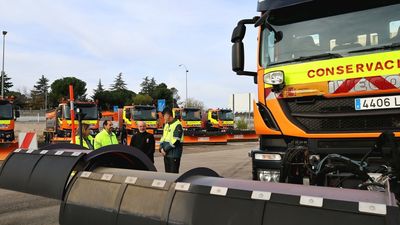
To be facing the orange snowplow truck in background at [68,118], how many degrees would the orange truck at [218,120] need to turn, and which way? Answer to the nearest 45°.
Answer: approximately 90° to its right

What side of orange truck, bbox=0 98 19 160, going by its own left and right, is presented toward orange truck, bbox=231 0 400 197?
front

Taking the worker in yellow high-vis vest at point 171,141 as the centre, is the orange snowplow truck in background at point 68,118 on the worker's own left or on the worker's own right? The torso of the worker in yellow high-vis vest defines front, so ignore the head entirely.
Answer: on the worker's own right

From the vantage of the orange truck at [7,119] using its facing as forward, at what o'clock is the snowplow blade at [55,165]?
The snowplow blade is roughly at 12 o'clock from the orange truck.

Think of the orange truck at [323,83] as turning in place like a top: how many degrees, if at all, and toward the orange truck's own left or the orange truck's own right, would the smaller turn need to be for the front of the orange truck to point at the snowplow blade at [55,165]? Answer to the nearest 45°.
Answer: approximately 45° to the orange truck's own right

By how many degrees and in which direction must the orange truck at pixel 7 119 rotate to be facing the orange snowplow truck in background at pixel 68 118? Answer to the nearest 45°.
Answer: approximately 135° to its left

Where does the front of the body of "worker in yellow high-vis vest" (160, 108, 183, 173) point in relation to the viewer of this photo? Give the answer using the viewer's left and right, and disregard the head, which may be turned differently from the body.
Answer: facing the viewer and to the left of the viewer

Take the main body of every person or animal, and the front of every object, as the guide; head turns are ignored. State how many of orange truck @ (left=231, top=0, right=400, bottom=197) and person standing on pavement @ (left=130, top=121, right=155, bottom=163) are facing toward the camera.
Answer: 2

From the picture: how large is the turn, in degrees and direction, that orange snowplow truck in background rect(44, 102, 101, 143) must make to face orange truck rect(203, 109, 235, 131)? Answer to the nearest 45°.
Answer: approximately 90° to its left

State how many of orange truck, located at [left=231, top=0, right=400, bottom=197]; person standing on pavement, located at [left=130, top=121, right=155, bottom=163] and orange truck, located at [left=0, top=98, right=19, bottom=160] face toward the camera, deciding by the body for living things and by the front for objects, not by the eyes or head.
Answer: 3

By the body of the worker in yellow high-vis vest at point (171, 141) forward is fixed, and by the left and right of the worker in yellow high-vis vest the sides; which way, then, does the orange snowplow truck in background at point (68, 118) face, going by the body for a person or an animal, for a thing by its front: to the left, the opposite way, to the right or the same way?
to the left

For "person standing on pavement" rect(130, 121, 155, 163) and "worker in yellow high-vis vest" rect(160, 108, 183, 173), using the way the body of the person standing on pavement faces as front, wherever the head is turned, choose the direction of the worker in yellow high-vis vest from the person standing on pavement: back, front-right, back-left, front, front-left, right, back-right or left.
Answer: front-left

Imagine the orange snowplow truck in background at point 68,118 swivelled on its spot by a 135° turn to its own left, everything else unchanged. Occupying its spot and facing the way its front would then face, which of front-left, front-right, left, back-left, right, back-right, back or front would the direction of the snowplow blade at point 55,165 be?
back

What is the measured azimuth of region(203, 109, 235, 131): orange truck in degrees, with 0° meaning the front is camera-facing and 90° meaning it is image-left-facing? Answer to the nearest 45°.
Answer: approximately 315°
